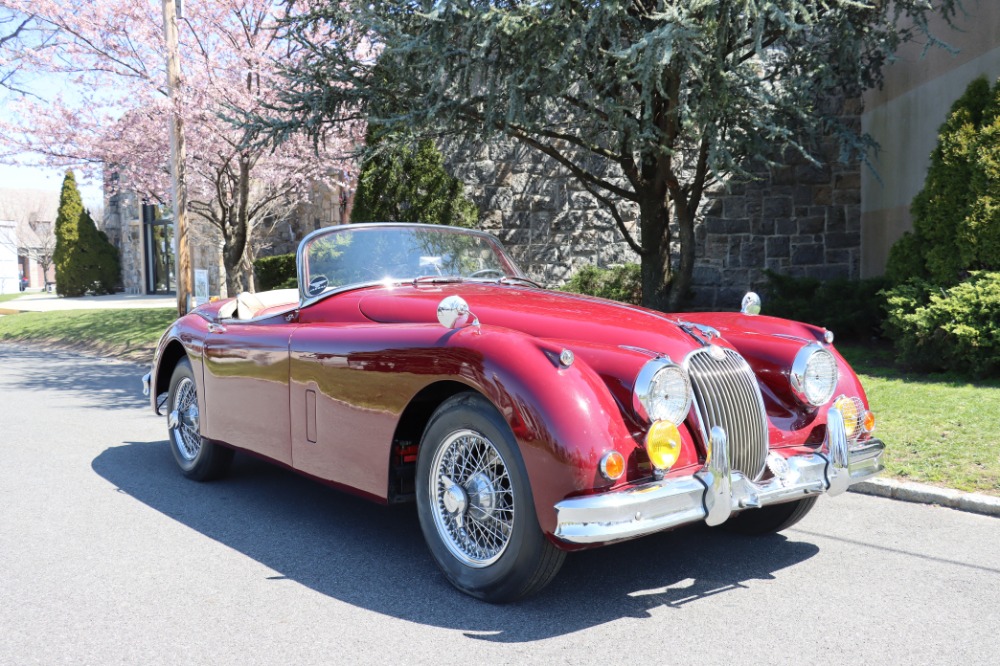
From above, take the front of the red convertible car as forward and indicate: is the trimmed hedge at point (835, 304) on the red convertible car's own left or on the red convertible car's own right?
on the red convertible car's own left

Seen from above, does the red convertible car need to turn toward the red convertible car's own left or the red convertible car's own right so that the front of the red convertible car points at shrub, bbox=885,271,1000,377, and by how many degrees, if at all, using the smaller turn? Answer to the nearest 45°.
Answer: approximately 90° to the red convertible car's own left

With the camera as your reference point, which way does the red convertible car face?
facing the viewer and to the right of the viewer

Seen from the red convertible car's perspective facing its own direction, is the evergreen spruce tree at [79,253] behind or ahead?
behind

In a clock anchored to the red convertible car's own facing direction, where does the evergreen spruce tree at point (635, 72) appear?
The evergreen spruce tree is roughly at 8 o'clock from the red convertible car.

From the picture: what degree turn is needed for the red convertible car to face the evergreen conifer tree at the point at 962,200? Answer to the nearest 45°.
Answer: approximately 90° to its left

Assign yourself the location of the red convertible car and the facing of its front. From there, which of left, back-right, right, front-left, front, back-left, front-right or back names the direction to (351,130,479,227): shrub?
back-left

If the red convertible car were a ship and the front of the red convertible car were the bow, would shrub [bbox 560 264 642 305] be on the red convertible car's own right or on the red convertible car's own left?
on the red convertible car's own left

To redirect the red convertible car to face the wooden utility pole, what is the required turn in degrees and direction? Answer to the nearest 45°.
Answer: approximately 180°

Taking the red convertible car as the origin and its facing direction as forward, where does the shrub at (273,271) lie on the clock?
The shrub is roughly at 7 o'clock from the red convertible car.

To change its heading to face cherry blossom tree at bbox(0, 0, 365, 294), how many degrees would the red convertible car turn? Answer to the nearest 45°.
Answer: approximately 180°
